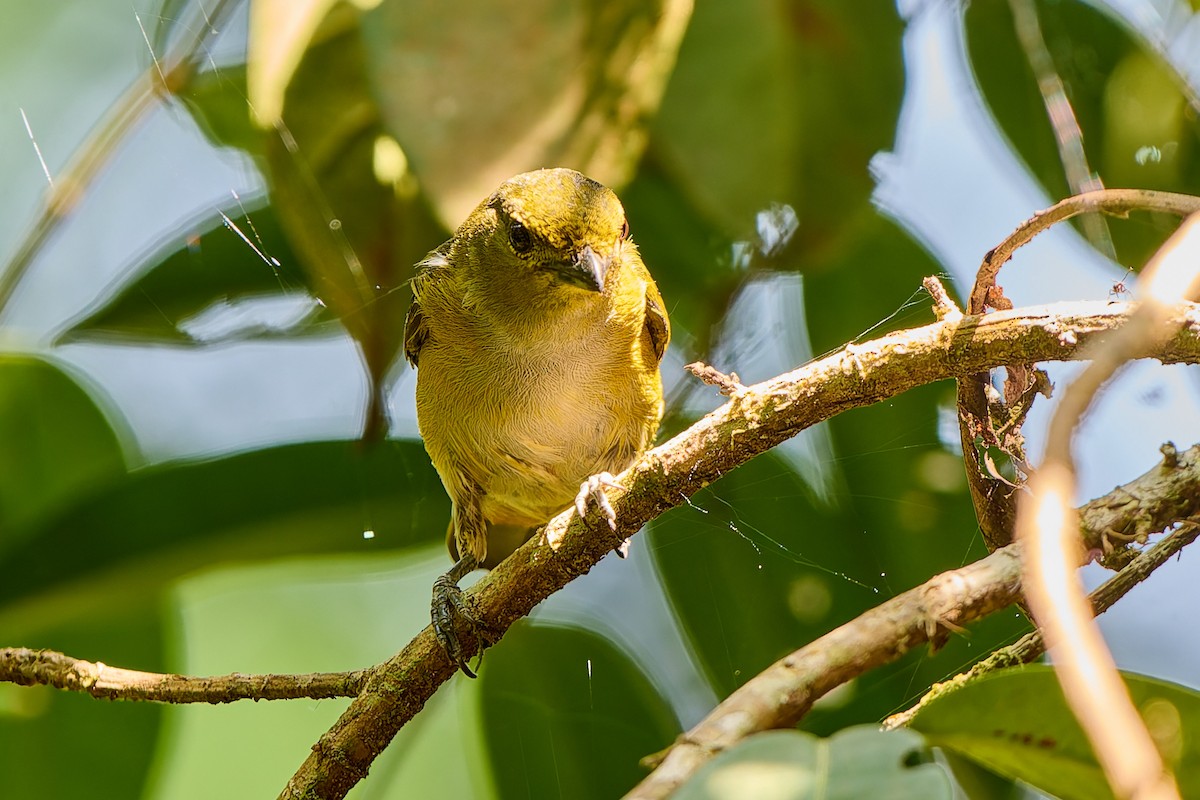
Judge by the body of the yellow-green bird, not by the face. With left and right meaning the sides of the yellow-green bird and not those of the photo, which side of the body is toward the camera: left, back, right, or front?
front

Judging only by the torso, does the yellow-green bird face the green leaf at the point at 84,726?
no

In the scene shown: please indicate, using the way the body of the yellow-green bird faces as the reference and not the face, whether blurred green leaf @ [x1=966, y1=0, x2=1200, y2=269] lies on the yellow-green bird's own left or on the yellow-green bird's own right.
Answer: on the yellow-green bird's own left

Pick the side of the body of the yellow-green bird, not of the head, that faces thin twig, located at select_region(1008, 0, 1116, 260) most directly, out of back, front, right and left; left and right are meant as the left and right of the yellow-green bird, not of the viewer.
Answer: left

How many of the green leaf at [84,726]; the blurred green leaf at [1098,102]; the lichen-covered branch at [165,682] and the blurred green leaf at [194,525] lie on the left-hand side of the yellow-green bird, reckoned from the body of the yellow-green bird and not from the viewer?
1

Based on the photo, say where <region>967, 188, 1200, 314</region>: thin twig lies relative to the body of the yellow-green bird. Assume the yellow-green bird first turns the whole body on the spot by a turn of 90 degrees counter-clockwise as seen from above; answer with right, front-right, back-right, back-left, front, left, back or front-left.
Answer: front-right

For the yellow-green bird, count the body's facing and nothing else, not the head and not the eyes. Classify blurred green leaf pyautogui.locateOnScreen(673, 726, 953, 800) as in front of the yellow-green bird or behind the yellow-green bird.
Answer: in front

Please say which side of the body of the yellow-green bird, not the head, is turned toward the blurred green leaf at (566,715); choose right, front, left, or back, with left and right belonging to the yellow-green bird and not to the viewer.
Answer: back

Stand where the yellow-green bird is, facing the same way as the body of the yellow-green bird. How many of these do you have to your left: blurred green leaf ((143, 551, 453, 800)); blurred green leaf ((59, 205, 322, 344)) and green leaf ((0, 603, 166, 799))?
0
